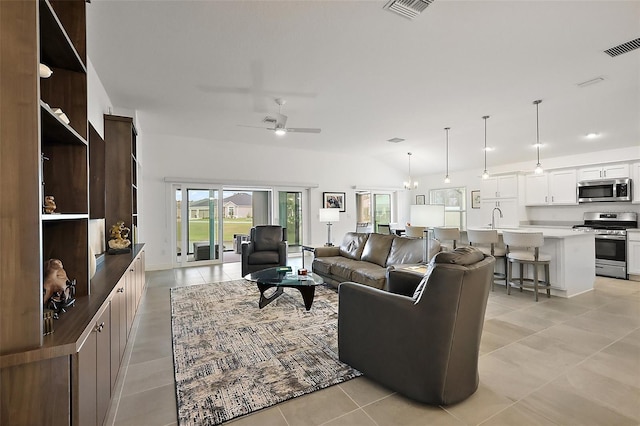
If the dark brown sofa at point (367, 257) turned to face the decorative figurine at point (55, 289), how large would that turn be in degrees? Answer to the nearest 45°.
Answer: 0° — it already faces it

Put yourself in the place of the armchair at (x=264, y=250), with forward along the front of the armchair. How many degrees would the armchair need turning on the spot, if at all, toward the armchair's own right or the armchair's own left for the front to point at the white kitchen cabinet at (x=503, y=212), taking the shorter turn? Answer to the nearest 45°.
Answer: approximately 90° to the armchair's own left

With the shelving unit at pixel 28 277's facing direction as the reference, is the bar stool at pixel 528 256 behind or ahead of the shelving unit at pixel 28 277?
ahead

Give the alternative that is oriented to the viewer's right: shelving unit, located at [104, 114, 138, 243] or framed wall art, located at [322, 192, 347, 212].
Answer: the shelving unit

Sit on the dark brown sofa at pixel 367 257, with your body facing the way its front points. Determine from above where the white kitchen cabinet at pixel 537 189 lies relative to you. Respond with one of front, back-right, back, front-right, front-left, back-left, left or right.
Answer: back

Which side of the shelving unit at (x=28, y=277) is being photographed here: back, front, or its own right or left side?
right

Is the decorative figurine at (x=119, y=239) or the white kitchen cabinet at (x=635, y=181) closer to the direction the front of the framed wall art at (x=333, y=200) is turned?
the decorative figurine

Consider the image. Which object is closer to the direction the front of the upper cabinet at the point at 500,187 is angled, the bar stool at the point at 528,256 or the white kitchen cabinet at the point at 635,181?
the bar stool

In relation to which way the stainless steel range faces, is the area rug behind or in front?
in front
